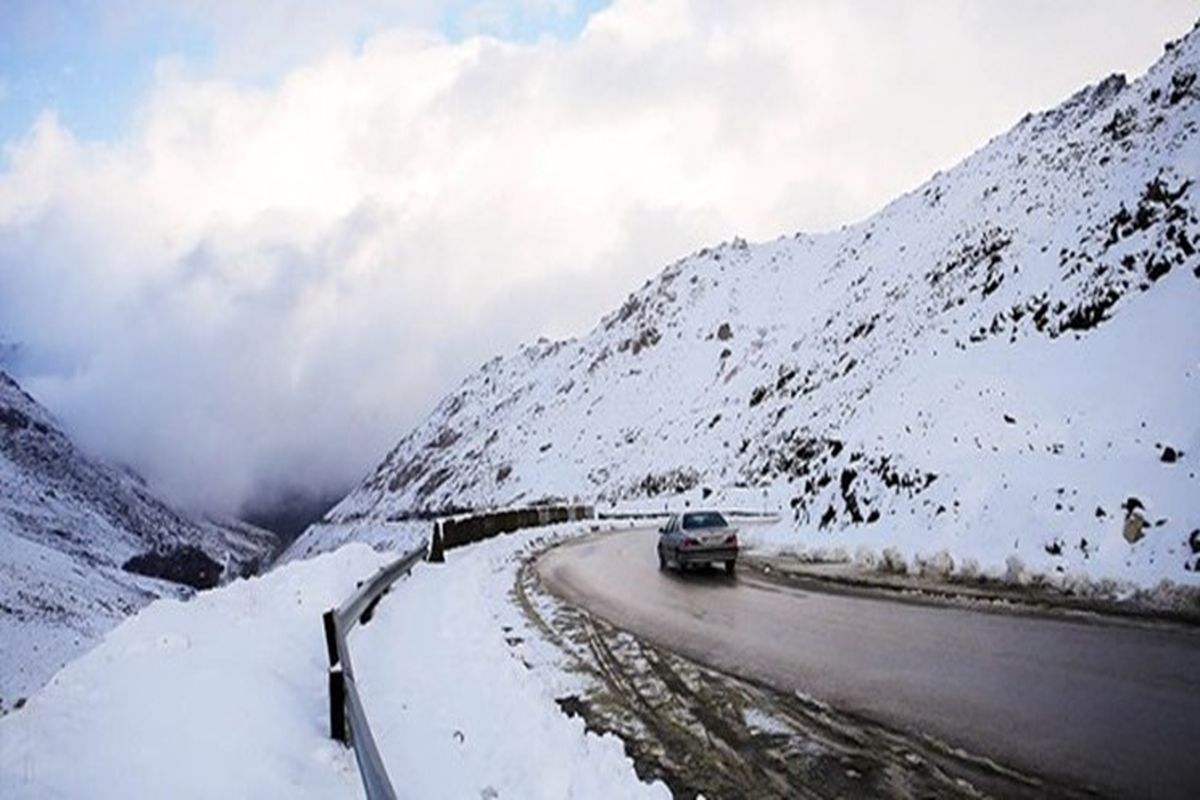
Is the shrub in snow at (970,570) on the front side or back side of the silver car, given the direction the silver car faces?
on the back side

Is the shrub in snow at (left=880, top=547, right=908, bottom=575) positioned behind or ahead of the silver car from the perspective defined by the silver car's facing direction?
behind

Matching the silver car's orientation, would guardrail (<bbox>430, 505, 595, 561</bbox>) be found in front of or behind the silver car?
in front

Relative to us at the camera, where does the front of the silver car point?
facing away from the viewer and to the left of the viewer

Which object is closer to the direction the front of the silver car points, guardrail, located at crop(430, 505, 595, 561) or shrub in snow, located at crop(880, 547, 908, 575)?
the guardrail

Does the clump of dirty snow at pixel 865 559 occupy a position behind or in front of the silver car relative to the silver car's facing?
behind
